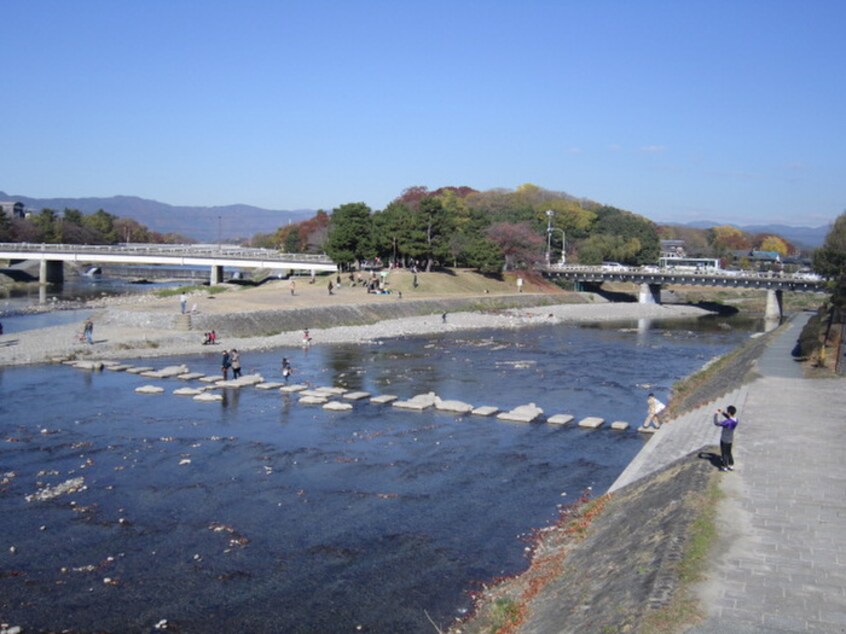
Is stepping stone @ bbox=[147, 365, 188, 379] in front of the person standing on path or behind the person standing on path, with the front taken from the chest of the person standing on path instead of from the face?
in front

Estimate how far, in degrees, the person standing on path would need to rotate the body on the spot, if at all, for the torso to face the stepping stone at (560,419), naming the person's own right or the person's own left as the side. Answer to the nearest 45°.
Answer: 0° — they already face it

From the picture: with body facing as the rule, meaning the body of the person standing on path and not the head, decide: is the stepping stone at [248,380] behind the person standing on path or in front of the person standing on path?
in front

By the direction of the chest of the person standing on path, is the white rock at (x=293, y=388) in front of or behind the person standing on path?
in front

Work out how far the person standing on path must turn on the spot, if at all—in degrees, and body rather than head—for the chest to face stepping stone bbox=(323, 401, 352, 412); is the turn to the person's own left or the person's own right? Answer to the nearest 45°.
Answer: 0° — they already face it

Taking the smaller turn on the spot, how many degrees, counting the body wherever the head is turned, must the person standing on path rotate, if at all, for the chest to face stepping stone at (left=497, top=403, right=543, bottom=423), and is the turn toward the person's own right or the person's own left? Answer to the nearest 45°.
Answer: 0° — they already face it

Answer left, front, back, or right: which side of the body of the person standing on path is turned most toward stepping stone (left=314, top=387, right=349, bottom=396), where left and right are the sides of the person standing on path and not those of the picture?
front

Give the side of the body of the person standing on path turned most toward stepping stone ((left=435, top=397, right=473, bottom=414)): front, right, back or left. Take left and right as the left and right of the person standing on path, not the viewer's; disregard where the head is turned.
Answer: front

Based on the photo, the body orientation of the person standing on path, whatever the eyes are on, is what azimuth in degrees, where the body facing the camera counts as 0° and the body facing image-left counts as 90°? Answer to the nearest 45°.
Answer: approximately 135°
